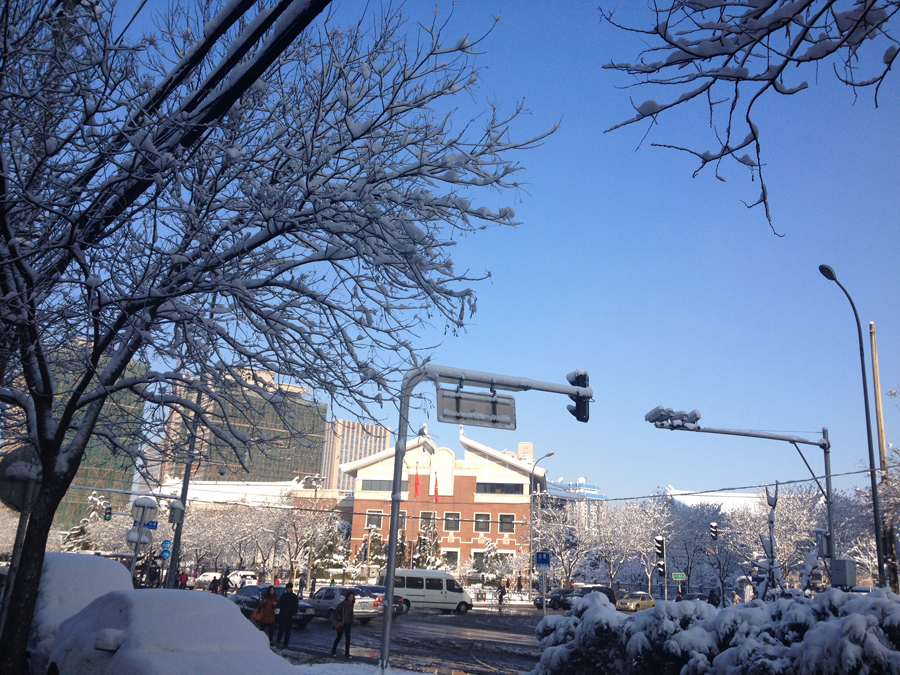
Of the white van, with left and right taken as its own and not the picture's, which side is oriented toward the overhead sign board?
right

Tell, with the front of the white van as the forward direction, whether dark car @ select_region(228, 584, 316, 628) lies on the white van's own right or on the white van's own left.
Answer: on the white van's own right

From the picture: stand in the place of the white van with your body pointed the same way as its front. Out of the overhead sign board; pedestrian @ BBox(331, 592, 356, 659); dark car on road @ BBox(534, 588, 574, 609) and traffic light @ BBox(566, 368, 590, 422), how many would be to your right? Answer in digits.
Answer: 3

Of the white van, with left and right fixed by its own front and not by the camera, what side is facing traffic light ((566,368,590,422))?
right

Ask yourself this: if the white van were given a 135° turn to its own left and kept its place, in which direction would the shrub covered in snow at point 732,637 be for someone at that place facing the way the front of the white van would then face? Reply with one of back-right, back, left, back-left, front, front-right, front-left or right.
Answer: back-left

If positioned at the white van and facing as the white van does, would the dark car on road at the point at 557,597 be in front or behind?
in front

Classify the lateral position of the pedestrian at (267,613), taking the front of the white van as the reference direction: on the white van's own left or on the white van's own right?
on the white van's own right

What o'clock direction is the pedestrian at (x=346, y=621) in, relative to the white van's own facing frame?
The pedestrian is roughly at 3 o'clock from the white van.

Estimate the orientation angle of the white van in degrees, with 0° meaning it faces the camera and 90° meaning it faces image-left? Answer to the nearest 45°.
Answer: approximately 270°

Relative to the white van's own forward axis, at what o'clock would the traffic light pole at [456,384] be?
The traffic light pole is roughly at 3 o'clock from the white van.
